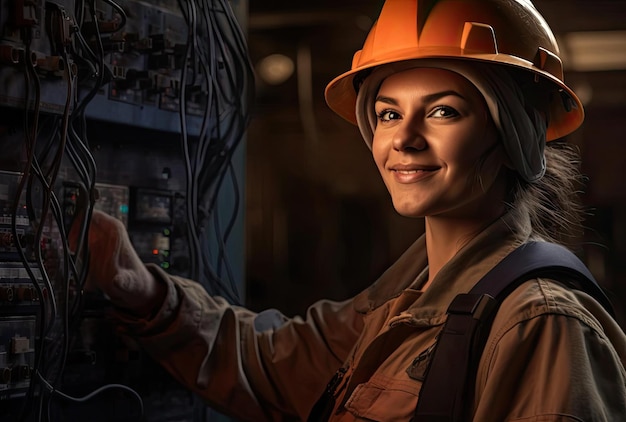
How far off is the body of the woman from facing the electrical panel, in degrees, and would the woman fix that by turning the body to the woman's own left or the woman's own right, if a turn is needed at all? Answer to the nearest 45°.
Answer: approximately 45° to the woman's own right

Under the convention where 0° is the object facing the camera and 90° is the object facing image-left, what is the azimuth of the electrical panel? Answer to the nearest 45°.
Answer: approximately 315°

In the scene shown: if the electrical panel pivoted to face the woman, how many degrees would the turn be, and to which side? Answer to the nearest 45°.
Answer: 0° — it already faces them

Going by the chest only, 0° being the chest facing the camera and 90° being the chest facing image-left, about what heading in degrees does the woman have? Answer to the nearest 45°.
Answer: approximately 45°
